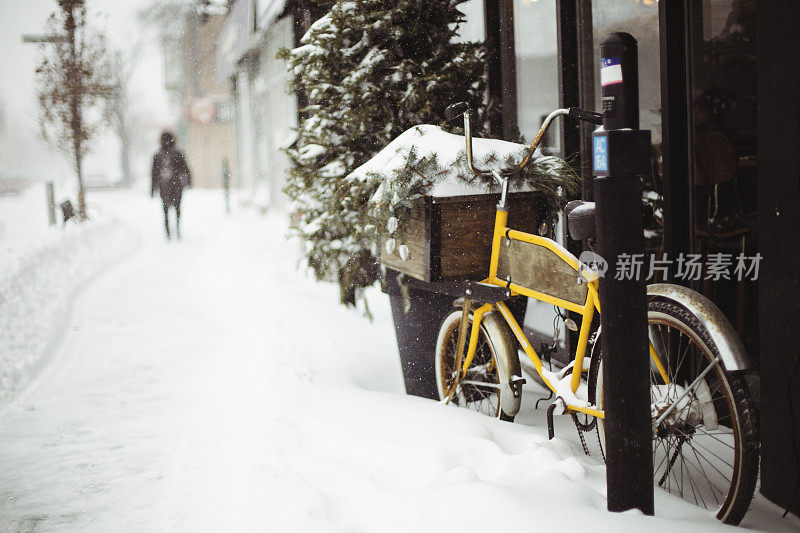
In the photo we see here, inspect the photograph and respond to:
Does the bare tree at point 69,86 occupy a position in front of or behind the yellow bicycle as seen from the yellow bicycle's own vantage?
in front

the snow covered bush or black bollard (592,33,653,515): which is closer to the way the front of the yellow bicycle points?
the snow covered bush

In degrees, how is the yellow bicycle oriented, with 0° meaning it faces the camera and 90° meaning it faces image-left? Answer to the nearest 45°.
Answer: approximately 135°

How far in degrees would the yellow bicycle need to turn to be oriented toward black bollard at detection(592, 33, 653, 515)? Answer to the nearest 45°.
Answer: approximately 135° to its left

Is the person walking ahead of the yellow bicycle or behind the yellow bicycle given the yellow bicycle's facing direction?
ahead

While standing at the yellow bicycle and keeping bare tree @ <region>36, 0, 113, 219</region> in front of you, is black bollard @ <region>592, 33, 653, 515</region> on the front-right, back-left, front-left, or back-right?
back-left

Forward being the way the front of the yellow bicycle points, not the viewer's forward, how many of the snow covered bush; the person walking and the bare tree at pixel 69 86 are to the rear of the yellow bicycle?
0

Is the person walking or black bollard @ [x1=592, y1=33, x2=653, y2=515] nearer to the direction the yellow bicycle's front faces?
the person walking
